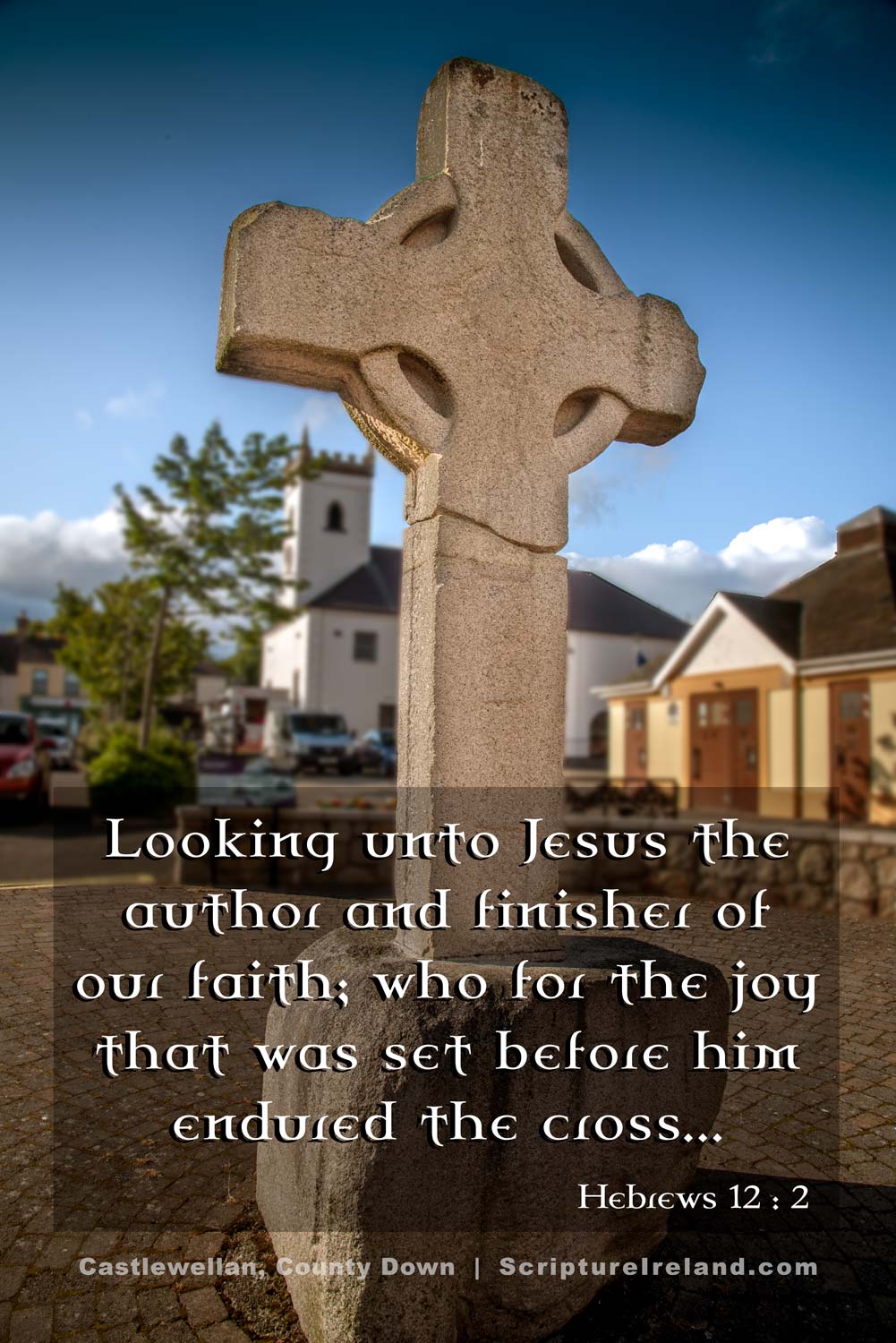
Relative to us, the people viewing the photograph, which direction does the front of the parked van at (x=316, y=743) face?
facing the viewer and to the right of the viewer

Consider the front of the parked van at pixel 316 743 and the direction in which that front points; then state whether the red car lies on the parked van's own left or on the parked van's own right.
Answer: on the parked van's own right

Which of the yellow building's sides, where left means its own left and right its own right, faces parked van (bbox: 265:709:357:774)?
right

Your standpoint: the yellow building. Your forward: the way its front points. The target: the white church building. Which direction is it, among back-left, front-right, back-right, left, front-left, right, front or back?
right

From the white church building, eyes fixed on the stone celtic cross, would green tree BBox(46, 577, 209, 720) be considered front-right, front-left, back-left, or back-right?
front-right
